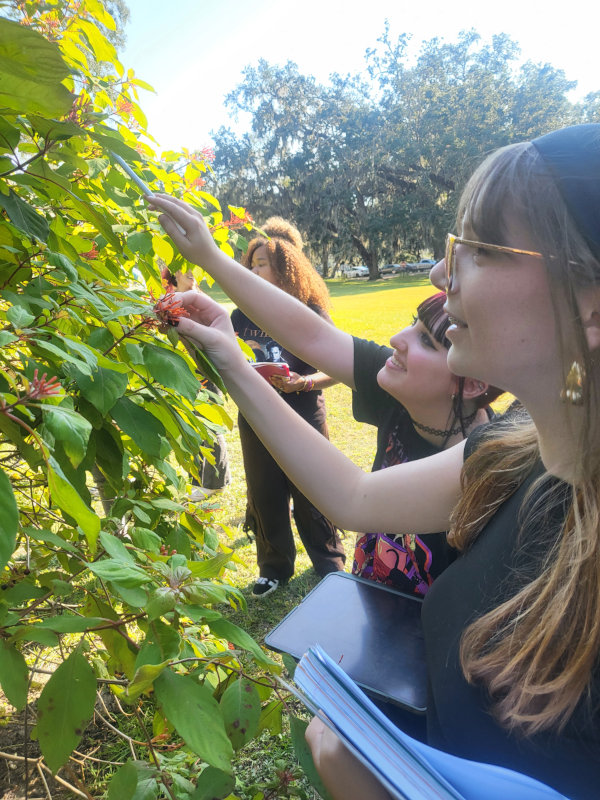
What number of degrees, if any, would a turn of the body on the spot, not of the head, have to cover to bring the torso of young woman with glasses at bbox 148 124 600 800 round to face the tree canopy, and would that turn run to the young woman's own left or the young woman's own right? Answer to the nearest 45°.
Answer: approximately 90° to the young woman's own right

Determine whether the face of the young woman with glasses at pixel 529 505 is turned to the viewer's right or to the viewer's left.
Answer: to the viewer's left

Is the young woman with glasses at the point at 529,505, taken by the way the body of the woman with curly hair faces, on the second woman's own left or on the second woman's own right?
on the second woman's own left

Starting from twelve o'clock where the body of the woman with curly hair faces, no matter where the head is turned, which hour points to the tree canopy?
The tree canopy is roughly at 5 o'clock from the woman with curly hair.

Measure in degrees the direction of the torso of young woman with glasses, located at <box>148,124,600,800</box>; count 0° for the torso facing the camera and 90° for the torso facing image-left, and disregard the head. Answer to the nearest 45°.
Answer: approximately 90°

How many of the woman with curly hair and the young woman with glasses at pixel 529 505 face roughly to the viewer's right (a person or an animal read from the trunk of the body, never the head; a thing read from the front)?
0

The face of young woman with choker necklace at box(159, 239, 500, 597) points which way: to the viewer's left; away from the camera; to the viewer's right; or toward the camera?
to the viewer's left

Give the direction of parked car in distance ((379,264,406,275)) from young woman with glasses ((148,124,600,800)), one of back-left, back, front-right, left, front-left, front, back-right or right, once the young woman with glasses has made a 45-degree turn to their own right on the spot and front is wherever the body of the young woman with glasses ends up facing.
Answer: front-right
